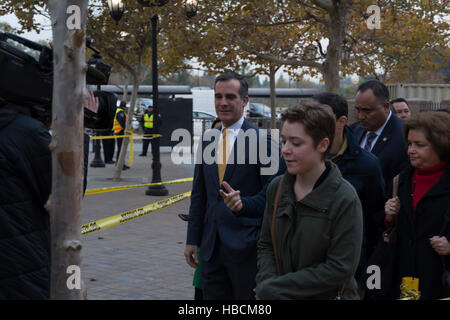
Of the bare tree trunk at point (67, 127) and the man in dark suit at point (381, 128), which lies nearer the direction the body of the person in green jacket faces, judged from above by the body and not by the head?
the bare tree trunk

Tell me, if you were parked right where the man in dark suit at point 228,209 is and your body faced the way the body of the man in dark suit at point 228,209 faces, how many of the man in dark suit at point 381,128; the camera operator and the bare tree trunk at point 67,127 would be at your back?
1

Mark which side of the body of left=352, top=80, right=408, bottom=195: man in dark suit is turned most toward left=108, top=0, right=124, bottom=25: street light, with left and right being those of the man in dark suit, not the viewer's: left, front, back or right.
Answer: right

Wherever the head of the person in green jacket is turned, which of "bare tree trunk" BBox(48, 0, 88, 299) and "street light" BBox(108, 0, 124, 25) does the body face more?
the bare tree trunk

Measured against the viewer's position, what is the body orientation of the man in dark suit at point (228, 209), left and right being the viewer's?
facing the viewer and to the left of the viewer

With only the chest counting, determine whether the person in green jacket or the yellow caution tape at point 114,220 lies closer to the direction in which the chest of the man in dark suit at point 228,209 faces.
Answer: the person in green jacket

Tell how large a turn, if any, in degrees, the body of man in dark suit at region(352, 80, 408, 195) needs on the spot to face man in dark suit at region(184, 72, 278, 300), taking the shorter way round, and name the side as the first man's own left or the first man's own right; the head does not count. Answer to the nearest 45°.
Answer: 0° — they already face them

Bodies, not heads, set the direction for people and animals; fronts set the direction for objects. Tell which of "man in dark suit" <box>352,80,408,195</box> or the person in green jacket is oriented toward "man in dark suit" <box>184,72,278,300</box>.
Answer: "man in dark suit" <box>352,80,408,195</box>

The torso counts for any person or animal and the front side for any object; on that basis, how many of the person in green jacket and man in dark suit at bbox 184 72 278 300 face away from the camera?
0

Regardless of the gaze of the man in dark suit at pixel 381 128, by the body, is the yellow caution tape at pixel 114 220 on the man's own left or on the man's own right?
on the man's own right

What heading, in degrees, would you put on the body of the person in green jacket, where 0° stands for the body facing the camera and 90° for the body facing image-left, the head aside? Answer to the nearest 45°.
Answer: approximately 45°

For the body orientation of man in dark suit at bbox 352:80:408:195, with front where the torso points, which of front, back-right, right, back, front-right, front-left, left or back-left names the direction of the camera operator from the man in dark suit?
front

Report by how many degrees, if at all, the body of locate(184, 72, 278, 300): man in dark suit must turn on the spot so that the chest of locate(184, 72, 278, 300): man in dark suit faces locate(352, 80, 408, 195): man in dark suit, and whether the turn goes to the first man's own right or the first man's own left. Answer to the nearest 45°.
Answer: approximately 180°

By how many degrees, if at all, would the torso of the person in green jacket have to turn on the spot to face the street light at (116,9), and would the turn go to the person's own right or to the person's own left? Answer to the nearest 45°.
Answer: approximately 135° to the person's own right

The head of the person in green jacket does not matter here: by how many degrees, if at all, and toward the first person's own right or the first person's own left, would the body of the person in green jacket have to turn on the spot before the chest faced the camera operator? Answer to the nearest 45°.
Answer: approximately 45° to the first person's own right
